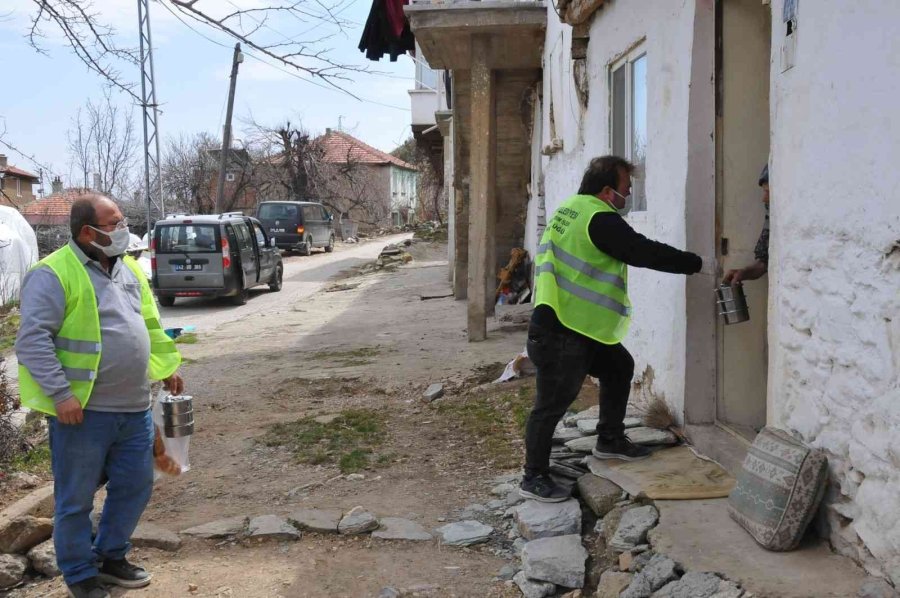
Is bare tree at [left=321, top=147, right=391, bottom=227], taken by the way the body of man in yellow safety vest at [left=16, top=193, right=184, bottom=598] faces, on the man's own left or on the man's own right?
on the man's own left

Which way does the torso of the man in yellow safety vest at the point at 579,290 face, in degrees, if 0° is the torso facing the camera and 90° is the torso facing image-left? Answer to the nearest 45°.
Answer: approximately 225°

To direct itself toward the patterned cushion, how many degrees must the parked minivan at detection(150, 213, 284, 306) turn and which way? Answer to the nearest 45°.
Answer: approximately 135° to its right

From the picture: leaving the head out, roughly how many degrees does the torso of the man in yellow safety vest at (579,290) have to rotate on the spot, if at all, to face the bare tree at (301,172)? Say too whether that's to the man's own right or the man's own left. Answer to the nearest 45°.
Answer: approximately 45° to the man's own left

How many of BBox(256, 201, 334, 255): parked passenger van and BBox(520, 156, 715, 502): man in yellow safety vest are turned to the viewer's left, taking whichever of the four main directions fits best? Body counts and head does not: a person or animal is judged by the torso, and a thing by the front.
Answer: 0

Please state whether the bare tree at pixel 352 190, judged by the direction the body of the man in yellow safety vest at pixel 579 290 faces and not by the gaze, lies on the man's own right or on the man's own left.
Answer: on the man's own left

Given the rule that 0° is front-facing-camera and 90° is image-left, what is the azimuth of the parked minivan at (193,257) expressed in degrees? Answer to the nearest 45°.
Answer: approximately 225°

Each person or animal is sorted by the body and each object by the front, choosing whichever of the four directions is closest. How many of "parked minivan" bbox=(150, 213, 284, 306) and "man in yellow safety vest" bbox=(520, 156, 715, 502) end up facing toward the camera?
0

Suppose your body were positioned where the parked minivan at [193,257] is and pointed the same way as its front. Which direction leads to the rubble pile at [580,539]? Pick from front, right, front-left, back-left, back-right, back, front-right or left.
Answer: back-right

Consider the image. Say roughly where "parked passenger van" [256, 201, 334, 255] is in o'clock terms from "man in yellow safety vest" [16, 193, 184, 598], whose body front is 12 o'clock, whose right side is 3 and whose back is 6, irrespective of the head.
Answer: The parked passenger van is roughly at 8 o'clock from the man in yellow safety vest.

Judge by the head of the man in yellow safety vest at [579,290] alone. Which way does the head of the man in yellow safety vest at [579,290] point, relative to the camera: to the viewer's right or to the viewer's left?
to the viewer's right

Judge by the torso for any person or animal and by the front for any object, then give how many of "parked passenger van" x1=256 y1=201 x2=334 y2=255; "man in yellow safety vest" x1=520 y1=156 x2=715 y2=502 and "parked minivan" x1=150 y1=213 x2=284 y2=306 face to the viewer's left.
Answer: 0
